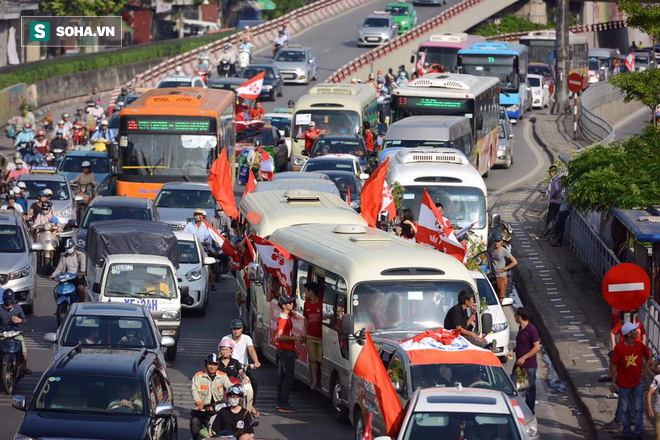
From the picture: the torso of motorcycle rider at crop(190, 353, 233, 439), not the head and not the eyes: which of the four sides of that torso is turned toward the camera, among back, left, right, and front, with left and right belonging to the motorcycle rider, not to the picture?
front

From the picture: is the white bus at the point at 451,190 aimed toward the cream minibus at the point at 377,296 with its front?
yes

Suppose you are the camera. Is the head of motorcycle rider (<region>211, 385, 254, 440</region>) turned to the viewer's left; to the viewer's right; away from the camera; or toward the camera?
toward the camera

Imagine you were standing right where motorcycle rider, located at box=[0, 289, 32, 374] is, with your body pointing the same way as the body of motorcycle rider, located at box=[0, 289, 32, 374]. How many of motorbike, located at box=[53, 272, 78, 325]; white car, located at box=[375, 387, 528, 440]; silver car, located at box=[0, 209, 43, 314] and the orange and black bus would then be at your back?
3

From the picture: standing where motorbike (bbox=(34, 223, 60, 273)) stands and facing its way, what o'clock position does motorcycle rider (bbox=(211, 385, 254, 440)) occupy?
The motorcycle rider is roughly at 12 o'clock from the motorbike.

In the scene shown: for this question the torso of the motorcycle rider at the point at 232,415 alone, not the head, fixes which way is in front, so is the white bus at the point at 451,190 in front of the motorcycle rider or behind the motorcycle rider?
behind

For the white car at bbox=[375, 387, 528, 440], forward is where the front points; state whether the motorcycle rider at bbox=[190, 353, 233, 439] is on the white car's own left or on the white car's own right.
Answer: on the white car's own right

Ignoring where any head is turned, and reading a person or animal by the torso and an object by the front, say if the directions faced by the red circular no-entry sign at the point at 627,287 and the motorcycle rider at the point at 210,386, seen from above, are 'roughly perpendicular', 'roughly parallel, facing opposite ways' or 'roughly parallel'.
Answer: roughly parallel

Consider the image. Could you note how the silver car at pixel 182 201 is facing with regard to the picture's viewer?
facing the viewer

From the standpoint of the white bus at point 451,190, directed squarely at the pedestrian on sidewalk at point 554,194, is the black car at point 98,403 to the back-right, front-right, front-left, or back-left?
back-right

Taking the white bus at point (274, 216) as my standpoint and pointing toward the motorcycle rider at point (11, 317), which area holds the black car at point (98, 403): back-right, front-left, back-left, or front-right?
front-left

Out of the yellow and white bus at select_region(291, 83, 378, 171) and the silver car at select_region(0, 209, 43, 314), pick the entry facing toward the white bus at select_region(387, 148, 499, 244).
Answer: the yellow and white bus

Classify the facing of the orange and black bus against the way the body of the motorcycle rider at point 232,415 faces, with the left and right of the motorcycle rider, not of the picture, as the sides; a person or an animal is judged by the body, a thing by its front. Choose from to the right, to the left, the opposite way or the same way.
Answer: the same way

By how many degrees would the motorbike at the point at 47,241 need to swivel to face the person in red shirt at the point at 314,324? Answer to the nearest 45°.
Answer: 0° — it already faces them

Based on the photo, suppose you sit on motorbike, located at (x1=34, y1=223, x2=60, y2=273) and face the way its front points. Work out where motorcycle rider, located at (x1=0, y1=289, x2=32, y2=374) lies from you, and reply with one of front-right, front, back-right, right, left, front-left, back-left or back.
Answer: front

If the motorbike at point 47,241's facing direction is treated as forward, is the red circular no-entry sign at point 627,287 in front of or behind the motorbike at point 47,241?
in front

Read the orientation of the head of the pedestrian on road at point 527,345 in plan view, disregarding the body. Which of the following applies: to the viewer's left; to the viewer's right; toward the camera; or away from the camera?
to the viewer's left

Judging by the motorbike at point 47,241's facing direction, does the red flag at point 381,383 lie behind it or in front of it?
in front

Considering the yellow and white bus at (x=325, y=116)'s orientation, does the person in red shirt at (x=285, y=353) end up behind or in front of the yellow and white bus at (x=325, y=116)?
in front

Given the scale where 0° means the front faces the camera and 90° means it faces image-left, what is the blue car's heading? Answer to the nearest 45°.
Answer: approximately 0°

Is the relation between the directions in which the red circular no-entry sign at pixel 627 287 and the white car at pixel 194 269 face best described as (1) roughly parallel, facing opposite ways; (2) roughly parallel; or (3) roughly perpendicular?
roughly parallel
